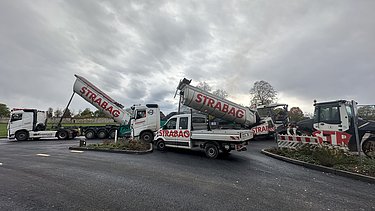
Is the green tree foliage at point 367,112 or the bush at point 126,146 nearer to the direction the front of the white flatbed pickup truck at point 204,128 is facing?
the bush

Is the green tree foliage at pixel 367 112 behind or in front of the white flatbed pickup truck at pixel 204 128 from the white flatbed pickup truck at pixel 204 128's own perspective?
behind

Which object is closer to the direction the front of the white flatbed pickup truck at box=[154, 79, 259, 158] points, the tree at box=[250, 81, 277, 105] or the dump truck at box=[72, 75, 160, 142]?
the dump truck

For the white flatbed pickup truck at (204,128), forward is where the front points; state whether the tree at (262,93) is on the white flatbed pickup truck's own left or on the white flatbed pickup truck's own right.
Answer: on the white flatbed pickup truck's own right

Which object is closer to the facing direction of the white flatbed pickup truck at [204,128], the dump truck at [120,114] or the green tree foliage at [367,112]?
the dump truck

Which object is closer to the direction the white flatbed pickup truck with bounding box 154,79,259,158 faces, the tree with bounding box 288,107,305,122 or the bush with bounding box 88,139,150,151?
the bush

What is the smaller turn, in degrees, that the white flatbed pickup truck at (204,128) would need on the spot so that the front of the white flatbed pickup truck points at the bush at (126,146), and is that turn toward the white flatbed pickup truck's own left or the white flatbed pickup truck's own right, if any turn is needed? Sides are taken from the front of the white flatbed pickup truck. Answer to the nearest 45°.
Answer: approximately 45° to the white flatbed pickup truck's own left
